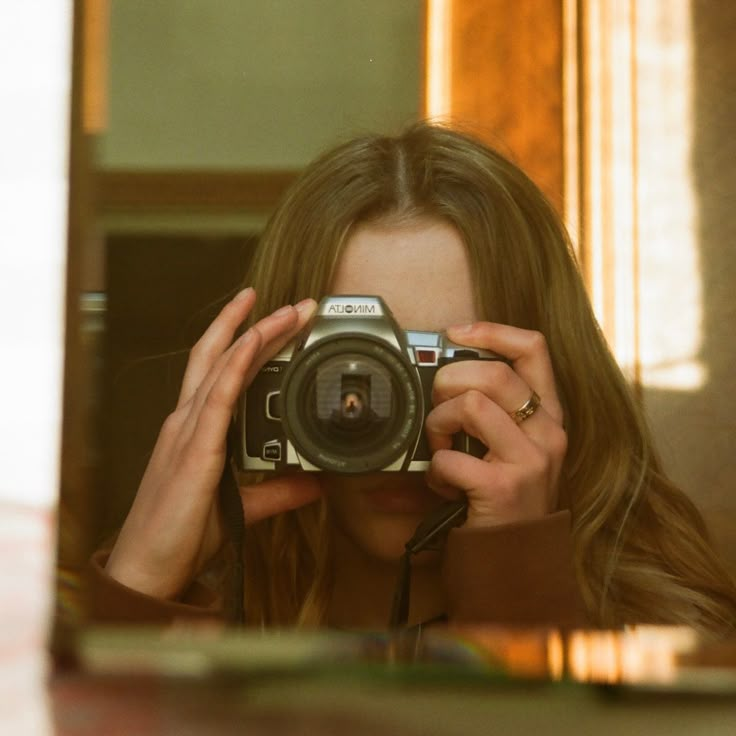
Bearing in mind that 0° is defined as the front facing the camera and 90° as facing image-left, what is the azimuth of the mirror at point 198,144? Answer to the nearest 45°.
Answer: approximately 0°
